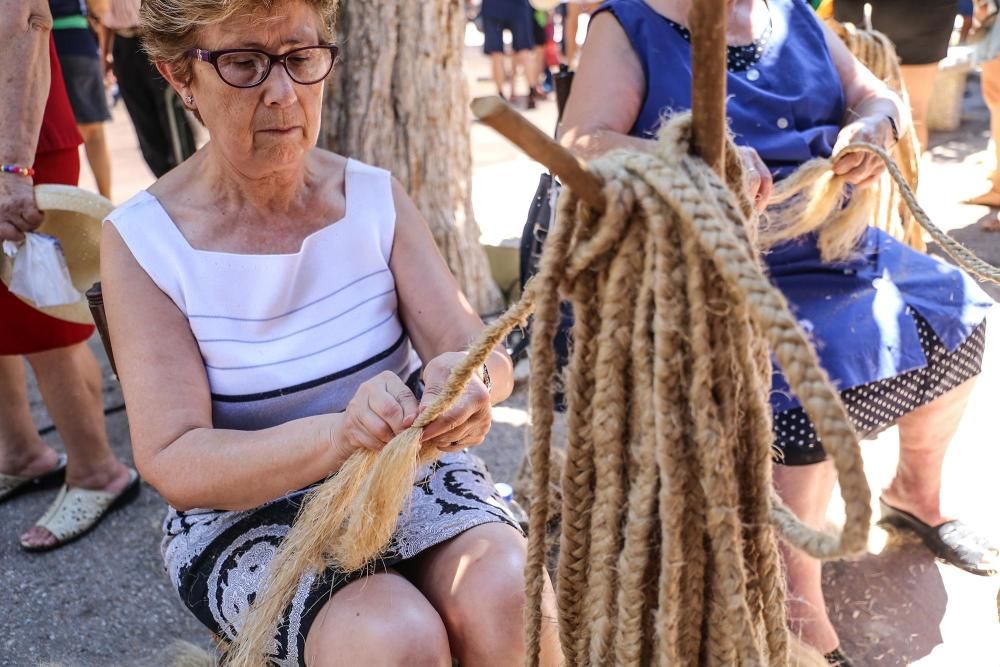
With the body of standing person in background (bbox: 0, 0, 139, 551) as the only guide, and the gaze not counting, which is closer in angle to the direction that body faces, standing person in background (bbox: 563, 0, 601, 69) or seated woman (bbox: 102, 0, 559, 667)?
the seated woman

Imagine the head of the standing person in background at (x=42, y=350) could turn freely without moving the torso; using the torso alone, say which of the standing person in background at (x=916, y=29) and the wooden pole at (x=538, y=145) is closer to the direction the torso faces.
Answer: the wooden pole

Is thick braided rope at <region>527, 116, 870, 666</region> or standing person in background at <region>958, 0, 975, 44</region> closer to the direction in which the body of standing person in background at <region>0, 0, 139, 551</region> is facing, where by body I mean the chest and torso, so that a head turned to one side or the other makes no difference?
the thick braided rope

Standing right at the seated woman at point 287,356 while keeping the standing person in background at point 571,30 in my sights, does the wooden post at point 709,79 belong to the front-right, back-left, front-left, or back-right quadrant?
back-right

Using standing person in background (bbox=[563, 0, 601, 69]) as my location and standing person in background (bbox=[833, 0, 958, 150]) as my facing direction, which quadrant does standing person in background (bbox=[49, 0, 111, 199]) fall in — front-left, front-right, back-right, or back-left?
front-right
